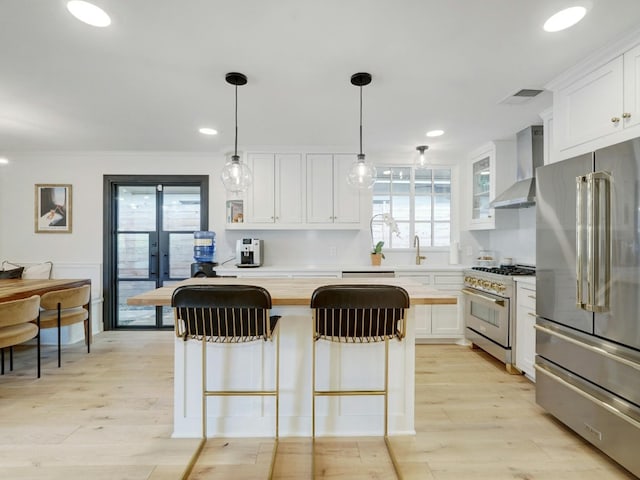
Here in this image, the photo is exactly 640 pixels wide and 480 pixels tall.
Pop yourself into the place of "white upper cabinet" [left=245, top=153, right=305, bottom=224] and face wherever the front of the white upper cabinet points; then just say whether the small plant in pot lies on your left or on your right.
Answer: on your left

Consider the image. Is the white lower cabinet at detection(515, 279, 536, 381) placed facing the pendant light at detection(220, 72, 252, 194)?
yes

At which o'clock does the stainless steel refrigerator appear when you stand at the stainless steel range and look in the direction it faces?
The stainless steel refrigerator is roughly at 10 o'clock from the stainless steel range.

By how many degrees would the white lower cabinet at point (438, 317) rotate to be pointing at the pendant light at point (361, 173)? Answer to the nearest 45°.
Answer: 0° — it already faces it

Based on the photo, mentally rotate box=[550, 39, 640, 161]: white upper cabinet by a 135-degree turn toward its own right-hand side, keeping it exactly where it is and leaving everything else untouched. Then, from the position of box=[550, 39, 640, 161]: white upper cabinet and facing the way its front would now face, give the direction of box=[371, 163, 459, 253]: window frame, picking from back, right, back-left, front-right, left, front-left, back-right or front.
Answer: front-left

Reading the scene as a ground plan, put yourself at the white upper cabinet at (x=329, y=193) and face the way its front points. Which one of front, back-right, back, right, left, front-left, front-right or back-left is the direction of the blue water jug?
right

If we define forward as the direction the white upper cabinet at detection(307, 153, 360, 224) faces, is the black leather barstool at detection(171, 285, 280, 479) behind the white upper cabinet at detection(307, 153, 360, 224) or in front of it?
in front

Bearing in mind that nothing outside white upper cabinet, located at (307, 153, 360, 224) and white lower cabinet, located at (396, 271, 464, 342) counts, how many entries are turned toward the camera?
2

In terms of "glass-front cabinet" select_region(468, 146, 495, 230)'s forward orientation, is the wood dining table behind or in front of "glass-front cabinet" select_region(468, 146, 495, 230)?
in front

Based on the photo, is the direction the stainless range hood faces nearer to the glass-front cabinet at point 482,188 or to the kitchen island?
the kitchen island

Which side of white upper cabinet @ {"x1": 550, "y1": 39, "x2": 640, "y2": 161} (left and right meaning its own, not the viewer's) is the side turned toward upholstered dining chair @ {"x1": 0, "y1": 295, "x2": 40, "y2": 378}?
front

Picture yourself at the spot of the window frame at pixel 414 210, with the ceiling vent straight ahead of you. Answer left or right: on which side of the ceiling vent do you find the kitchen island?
right

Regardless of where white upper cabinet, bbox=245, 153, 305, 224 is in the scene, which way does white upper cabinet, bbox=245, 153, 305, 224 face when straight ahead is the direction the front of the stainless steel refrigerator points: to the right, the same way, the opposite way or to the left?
to the left
